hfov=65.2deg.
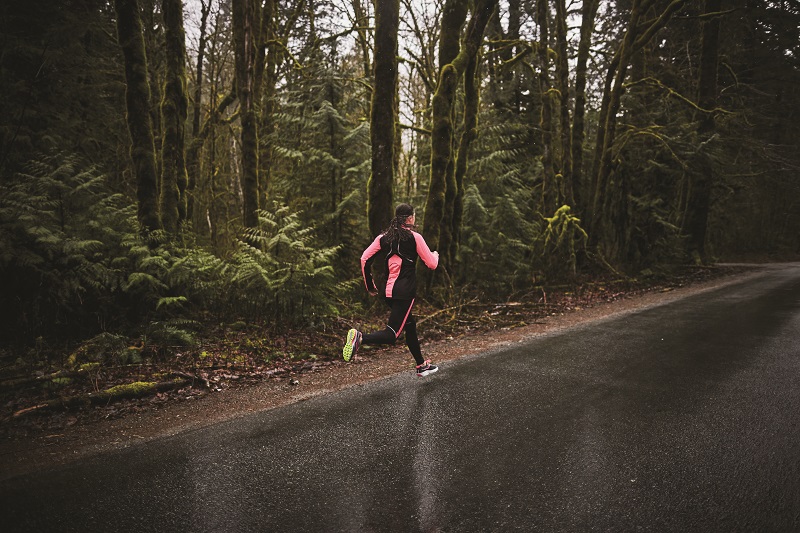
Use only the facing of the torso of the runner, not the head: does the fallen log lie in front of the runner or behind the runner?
behind

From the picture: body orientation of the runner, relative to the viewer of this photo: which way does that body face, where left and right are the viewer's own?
facing away from the viewer and to the right of the viewer

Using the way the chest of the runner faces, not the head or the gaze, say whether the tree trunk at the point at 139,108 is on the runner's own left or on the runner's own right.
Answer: on the runner's own left

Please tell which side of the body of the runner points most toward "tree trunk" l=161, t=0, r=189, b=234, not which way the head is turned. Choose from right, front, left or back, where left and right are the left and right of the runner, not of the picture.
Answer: left

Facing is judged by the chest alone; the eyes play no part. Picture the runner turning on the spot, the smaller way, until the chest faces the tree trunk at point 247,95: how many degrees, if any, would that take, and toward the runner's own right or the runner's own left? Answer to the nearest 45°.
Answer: approximately 90° to the runner's own left

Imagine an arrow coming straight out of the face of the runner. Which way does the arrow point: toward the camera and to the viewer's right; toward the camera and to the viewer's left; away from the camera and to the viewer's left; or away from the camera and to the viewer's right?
away from the camera and to the viewer's right
